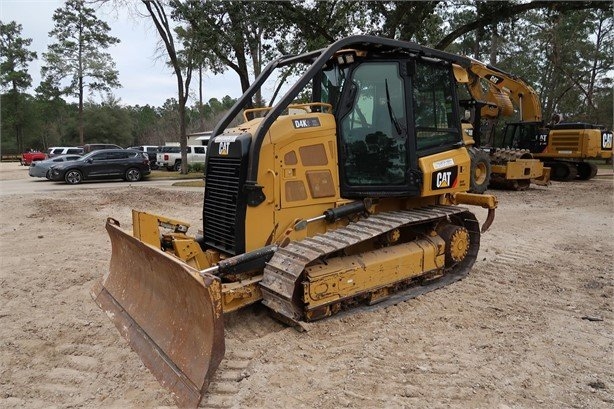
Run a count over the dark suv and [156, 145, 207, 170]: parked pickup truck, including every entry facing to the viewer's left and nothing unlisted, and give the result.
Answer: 1

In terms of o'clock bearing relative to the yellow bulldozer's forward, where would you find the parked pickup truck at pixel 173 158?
The parked pickup truck is roughly at 4 o'clock from the yellow bulldozer.

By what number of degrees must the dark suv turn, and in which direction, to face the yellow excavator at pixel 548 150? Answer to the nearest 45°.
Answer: approximately 135° to its left

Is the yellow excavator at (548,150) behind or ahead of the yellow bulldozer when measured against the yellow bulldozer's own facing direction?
behind

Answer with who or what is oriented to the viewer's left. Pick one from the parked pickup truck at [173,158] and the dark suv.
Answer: the dark suv

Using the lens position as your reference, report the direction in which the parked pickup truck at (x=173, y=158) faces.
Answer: facing away from the viewer and to the right of the viewer

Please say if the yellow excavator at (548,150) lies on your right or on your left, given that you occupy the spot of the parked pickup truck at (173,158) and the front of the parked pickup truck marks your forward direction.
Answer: on your right

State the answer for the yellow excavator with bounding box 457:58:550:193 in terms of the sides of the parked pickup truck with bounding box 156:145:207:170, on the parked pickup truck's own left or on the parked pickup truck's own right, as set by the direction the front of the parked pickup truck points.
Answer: on the parked pickup truck's own right

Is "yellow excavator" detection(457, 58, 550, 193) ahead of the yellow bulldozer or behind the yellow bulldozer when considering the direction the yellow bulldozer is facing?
behind

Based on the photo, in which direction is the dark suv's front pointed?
to the viewer's left
